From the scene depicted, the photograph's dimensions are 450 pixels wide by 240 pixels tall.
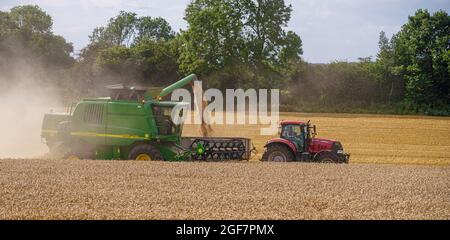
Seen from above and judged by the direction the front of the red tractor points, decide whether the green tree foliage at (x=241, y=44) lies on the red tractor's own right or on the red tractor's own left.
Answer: on the red tractor's own left

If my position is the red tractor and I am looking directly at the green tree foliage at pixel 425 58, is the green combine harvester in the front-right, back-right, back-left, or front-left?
back-left

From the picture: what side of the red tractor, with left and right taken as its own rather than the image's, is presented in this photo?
right

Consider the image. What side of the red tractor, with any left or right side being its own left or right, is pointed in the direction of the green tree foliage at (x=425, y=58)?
left

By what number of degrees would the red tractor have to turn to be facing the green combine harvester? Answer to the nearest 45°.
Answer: approximately 180°

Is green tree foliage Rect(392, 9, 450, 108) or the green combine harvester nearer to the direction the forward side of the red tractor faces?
the green tree foliage
